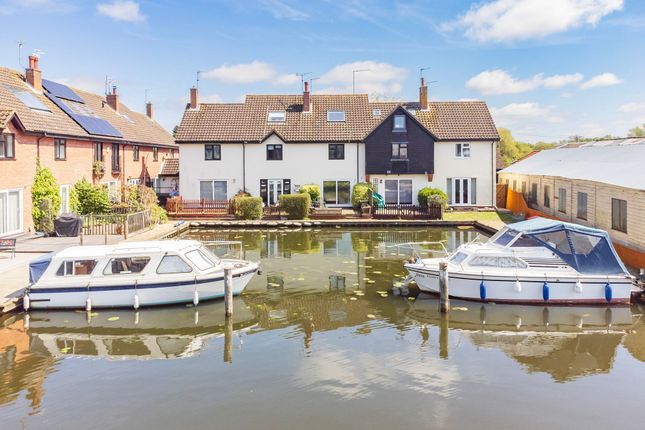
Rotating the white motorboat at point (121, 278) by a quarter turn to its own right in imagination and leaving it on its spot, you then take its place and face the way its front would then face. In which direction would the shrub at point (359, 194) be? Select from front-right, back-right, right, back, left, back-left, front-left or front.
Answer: back-left

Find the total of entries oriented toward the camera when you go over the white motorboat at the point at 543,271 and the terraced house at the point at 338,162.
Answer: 1

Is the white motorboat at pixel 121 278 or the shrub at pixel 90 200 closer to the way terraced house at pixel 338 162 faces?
the white motorboat

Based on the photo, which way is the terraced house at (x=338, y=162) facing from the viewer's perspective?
toward the camera

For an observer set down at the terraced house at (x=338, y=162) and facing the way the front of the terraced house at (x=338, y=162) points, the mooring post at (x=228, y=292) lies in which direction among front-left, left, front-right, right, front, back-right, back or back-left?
front

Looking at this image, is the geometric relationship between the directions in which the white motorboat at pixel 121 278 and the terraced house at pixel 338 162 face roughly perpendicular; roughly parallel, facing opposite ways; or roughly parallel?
roughly perpendicular

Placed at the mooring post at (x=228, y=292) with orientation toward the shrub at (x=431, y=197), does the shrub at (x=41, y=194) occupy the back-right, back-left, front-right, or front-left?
front-left

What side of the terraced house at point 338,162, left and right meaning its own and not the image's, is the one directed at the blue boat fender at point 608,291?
front

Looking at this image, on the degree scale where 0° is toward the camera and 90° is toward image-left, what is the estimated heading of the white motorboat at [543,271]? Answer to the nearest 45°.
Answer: approximately 90°

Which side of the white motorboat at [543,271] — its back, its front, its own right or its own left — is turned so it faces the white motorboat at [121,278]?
front

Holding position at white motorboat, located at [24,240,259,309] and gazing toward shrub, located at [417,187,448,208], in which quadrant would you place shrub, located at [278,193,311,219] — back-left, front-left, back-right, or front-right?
front-left

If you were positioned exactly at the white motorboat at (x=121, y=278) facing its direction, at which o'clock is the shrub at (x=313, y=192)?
The shrub is roughly at 10 o'clock from the white motorboat.

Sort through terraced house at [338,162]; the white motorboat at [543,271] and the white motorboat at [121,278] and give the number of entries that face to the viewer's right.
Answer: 1

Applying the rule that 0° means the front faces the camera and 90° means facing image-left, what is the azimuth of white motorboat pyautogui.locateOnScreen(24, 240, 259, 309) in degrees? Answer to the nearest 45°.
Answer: approximately 270°

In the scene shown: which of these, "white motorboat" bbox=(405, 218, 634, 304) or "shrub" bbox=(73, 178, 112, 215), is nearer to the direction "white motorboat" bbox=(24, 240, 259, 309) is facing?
the white motorboat

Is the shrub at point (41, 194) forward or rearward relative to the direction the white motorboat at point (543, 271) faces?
forward
